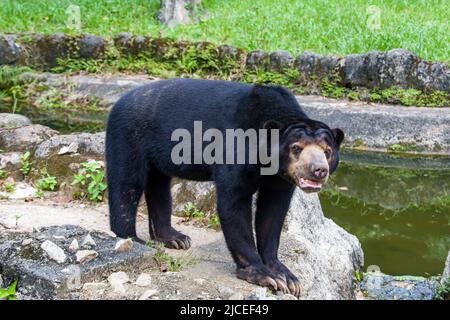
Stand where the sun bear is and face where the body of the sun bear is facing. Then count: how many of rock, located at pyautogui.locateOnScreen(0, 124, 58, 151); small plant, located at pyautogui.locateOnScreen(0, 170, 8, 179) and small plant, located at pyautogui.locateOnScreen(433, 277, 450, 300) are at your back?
2

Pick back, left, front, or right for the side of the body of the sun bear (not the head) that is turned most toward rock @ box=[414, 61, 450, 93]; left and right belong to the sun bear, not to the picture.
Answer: left

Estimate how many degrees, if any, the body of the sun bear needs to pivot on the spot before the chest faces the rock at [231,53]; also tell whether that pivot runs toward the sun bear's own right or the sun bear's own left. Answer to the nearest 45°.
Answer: approximately 135° to the sun bear's own left

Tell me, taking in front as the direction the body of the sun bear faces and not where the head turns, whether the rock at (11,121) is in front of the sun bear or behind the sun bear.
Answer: behind

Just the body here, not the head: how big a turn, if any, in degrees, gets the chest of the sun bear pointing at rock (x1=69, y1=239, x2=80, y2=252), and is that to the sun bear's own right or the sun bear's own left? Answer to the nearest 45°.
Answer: approximately 135° to the sun bear's own right

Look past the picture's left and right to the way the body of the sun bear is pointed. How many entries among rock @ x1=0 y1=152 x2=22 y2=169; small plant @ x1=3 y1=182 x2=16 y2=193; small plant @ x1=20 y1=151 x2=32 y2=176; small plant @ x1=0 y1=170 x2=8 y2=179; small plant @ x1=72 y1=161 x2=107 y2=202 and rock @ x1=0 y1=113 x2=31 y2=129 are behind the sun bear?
6

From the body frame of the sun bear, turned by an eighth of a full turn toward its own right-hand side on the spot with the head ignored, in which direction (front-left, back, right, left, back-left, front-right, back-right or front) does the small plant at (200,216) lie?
back

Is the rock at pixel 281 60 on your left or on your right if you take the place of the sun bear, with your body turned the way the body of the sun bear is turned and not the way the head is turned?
on your left

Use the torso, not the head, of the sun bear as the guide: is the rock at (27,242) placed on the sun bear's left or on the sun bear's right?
on the sun bear's right

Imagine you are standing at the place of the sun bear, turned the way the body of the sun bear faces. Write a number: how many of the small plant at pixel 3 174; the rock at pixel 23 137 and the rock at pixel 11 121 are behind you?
3

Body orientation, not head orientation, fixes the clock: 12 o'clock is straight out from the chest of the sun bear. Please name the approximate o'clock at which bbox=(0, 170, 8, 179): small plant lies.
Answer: The small plant is roughly at 6 o'clock from the sun bear.

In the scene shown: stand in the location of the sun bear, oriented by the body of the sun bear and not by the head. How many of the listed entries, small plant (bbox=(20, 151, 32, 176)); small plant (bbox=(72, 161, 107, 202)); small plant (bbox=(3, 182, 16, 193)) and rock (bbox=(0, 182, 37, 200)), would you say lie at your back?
4

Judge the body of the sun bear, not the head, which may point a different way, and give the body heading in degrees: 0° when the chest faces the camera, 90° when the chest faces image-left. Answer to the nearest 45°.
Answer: approximately 315°

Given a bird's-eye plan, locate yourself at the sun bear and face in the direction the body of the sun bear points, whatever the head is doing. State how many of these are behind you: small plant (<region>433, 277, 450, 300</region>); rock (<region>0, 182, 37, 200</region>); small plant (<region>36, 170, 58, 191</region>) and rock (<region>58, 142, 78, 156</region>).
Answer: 3

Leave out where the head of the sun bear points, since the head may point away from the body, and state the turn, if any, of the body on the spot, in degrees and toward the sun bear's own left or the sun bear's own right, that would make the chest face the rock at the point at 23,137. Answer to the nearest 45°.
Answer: approximately 180°
